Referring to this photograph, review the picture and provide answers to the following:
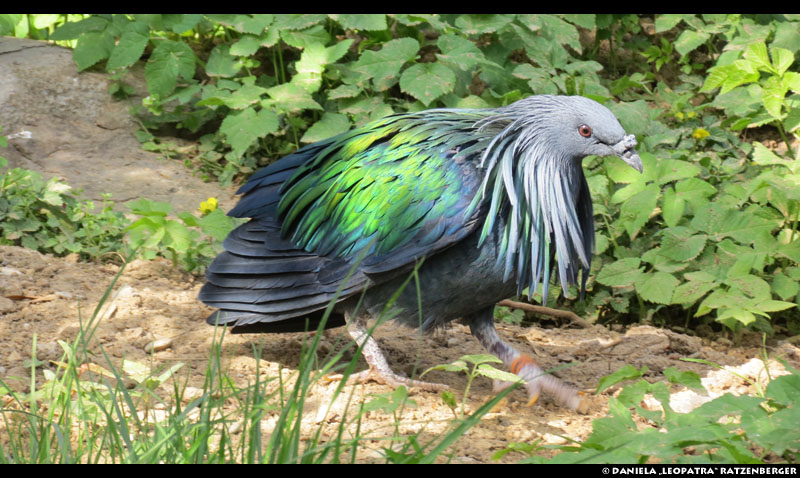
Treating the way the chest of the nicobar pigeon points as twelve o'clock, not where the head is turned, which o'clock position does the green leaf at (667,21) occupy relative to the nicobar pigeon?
The green leaf is roughly at 10 o'clock from the nicobar pigeon.

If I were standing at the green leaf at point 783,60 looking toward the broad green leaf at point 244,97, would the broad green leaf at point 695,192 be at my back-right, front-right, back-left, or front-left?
front-left

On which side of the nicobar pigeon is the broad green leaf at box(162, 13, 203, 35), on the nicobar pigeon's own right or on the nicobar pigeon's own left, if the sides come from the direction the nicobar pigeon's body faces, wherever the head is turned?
on the nicobar pigeon's own left

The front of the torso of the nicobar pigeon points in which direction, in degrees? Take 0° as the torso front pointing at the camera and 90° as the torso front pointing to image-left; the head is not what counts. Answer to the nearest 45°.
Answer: approximately 270°

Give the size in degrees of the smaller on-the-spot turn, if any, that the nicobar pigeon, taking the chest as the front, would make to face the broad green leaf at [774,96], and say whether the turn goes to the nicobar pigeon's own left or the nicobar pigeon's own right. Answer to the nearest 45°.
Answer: approximately 45° to the nicobar pigeon's own left

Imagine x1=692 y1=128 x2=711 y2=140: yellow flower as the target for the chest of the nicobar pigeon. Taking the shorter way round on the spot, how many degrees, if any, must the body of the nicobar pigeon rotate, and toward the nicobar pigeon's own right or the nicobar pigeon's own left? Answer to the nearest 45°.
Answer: approximately 45° to the nicobar pigeon's own left

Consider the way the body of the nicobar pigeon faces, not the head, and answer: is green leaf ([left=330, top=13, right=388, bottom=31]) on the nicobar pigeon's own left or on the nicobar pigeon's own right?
on the nicobar pigeon's own left

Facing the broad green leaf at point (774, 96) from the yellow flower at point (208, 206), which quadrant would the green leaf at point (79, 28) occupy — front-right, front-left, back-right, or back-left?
back-left

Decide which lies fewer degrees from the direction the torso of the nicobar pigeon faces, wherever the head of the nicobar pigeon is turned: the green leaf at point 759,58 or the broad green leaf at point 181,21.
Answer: the green leaf

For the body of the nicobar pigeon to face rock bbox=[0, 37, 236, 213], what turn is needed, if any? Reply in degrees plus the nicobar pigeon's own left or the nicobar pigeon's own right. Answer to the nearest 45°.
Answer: approximately 135° to the nicobar pigeon's own left

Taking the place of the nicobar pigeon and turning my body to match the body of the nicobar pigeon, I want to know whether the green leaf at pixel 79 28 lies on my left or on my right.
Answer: on my left

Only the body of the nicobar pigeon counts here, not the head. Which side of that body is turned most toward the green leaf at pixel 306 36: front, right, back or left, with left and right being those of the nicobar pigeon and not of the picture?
left

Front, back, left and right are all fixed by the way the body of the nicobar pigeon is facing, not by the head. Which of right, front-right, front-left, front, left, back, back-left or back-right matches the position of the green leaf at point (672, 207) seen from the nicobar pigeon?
front-left
